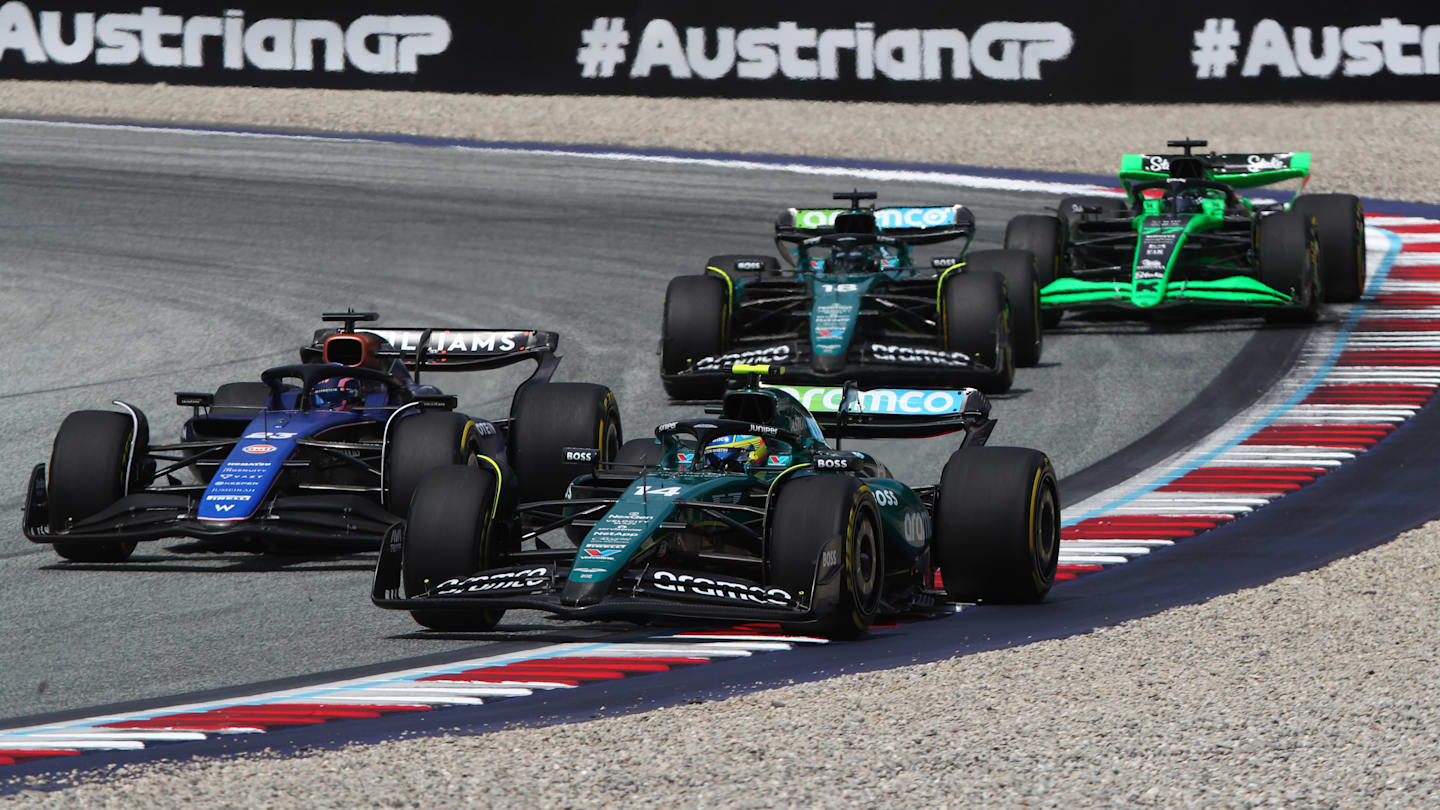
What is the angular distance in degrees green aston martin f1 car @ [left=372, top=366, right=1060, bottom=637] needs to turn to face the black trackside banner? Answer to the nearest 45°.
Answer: approximately 135° to its right

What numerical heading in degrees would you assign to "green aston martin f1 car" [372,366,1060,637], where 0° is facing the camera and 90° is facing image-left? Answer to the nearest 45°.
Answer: approximately 45°

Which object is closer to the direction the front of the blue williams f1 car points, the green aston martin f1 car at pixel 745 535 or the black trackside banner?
the green aston martin f1 car

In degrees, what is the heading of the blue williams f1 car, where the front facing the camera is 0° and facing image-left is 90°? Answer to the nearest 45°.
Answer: approximately 0°

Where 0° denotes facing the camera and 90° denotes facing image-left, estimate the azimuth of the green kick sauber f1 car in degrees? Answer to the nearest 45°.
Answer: approximately 0°

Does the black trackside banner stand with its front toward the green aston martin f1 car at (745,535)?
yes

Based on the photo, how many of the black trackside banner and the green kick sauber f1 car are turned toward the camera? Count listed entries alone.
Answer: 2
